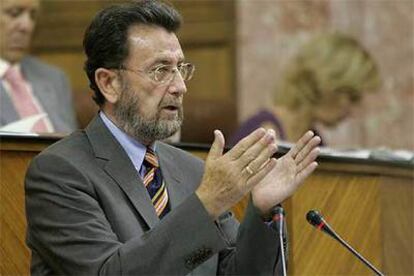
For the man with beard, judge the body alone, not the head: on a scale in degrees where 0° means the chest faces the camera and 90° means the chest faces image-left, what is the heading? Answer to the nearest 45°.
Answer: approximately 315°

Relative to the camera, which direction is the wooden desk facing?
toward the camera

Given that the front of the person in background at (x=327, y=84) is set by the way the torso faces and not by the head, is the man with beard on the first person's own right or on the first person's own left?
on the first person's own right

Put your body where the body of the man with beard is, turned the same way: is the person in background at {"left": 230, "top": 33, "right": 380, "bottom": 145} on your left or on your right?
on your left

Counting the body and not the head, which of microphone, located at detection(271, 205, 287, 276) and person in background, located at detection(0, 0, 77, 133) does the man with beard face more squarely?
the microphone
